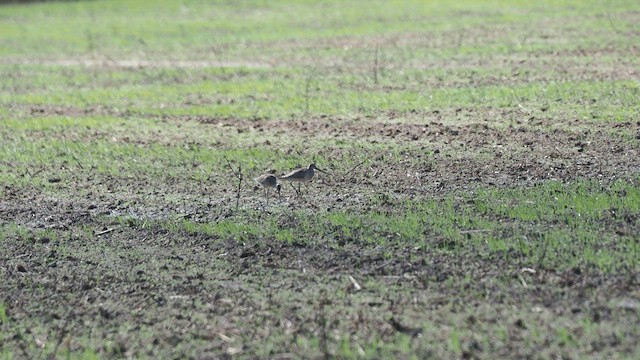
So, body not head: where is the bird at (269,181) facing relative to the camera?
to the viewer's right

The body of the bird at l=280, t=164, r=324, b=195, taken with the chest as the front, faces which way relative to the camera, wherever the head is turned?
to the viewer's right
